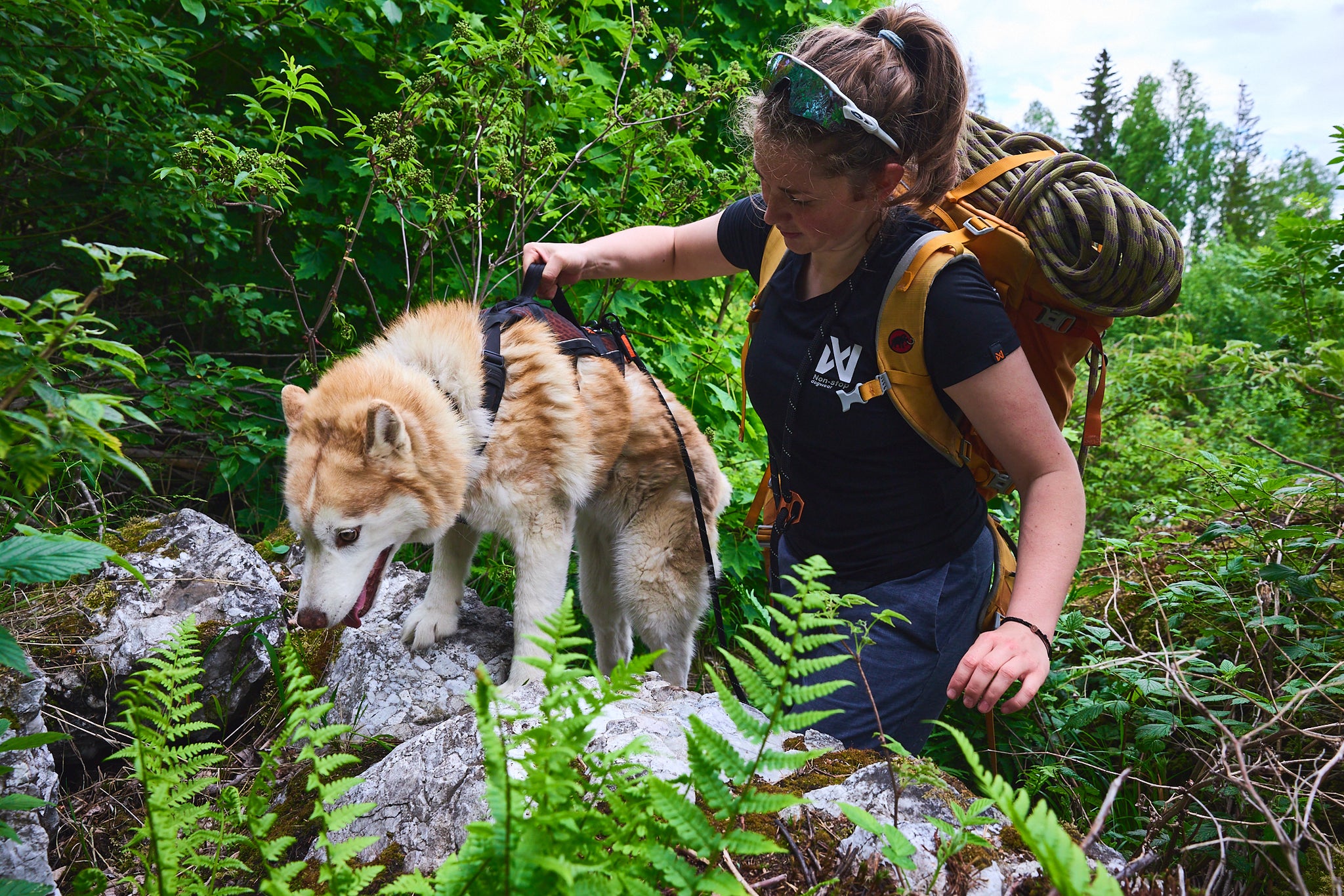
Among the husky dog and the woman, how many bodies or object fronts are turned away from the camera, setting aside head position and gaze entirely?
0

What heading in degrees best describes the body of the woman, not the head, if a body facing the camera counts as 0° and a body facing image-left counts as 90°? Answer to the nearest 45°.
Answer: approximately 45°

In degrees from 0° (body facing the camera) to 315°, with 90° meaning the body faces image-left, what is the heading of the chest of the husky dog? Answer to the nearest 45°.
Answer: approximately 45°

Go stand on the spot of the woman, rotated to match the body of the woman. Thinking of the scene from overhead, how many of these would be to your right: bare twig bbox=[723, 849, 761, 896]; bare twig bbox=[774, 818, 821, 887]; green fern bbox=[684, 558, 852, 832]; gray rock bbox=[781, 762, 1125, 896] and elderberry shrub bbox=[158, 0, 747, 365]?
1

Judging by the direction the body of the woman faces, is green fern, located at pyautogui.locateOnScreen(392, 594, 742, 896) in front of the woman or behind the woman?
in front

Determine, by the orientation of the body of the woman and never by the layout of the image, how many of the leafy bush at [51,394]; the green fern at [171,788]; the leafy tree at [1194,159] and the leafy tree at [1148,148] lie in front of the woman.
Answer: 2

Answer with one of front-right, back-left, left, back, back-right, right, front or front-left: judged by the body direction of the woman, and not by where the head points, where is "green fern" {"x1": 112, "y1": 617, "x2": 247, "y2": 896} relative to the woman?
front

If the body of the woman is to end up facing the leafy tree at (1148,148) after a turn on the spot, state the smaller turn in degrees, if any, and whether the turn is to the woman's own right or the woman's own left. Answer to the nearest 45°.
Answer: approximately 135° to the woman's own right

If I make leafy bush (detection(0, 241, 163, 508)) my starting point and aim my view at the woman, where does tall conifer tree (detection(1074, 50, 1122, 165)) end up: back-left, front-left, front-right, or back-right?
front-left

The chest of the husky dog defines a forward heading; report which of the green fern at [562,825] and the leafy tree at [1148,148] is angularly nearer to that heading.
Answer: the green fern

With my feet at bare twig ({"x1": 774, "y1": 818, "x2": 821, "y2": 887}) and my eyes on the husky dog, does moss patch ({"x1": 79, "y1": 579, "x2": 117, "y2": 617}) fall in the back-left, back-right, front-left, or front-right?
front-left

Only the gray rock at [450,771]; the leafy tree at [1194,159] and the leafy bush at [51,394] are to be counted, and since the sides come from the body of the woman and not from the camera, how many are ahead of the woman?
2

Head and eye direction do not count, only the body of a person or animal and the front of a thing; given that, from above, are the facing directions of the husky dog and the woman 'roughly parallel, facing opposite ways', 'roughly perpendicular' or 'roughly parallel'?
roughly parallel

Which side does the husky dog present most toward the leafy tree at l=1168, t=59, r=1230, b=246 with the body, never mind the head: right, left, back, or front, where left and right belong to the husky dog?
back

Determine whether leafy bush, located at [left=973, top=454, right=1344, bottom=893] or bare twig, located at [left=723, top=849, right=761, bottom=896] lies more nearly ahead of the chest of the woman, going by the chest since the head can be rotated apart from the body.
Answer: the bare twig
